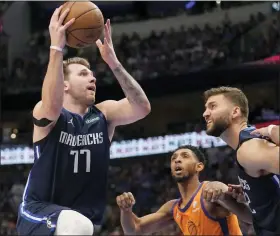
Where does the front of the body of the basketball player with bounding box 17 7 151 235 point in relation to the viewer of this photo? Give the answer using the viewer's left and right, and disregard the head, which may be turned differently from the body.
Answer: facing the viewer and to the right of the viewer

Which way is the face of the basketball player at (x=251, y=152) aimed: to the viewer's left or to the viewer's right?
to the viewer's left

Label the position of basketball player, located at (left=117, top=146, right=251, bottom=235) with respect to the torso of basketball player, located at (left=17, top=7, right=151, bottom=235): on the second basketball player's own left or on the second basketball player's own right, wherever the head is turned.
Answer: on the second basketball player's own left

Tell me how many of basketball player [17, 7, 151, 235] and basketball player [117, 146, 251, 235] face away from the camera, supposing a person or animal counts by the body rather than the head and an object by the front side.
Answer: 0

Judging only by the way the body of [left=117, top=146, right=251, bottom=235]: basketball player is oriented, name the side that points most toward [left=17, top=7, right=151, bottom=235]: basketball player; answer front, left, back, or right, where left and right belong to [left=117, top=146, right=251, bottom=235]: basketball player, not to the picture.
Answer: front
